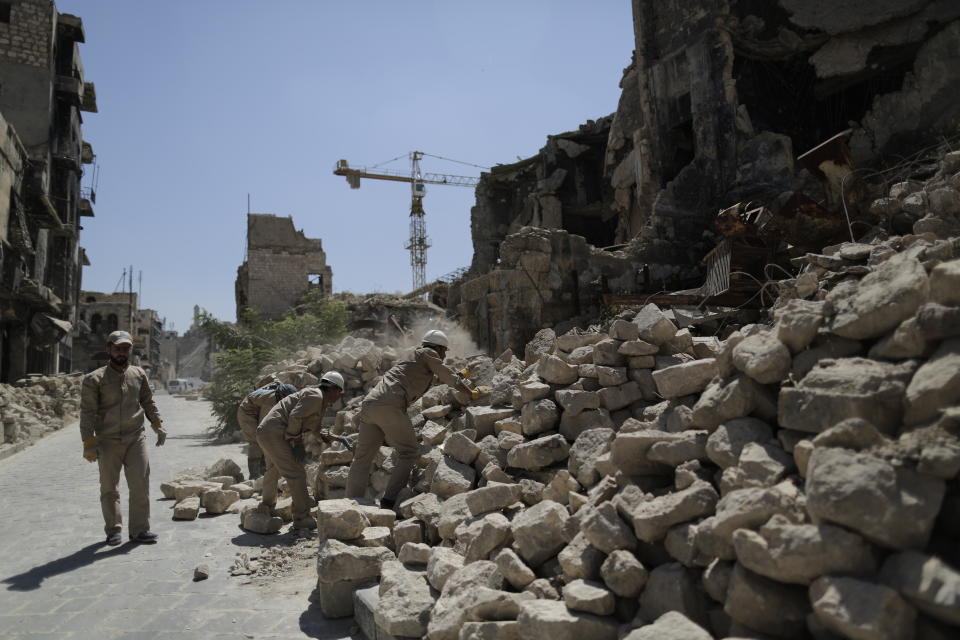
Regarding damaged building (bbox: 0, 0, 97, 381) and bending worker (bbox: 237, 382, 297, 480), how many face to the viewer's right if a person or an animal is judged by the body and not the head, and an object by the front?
2

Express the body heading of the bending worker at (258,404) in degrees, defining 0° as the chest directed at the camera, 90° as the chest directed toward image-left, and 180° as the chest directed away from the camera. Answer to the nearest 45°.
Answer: approximately 270°

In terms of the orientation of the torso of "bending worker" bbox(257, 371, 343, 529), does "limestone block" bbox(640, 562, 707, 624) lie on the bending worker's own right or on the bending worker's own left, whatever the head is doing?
on the bending worker's own right

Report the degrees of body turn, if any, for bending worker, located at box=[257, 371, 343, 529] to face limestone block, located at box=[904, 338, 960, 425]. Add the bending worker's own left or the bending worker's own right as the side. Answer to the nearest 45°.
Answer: approximately 45° to the bending worker's own right

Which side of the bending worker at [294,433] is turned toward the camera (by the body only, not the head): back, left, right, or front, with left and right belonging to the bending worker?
right

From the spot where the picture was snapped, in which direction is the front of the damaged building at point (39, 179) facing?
facing to the right of the viewer

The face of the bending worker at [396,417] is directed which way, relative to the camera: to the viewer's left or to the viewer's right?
to the viewer's right

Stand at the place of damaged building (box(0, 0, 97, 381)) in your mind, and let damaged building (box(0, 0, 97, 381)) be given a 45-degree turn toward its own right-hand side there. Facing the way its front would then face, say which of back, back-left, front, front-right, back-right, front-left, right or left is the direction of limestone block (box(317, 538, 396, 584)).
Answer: front-right

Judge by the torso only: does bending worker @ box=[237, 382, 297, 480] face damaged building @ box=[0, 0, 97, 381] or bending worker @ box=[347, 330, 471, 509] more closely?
the bending worker
